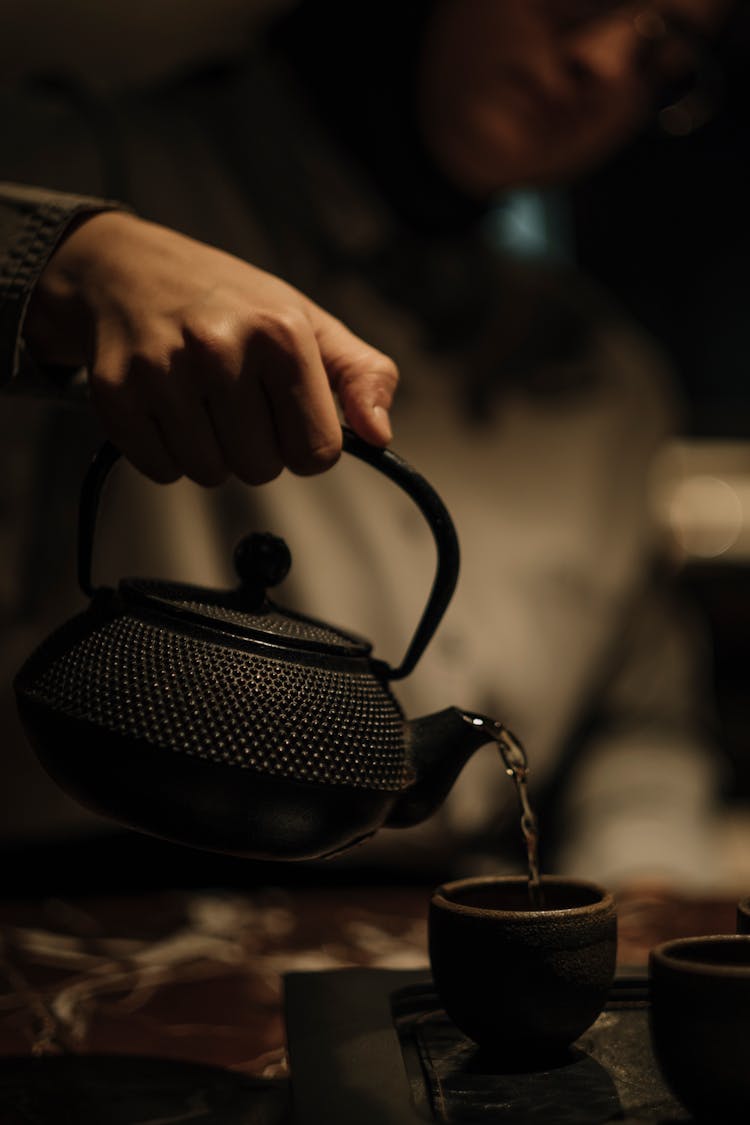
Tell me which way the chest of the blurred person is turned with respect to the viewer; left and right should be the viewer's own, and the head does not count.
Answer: facing the viewer and to the right of the viewer

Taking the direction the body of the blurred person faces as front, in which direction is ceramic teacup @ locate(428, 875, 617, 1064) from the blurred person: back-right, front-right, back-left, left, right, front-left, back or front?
front-right

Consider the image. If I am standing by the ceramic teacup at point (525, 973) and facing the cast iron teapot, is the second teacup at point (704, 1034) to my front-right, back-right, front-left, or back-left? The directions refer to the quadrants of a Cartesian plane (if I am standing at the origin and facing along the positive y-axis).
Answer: back-left

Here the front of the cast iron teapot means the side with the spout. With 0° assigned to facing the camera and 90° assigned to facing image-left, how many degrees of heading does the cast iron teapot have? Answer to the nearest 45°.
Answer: approximately 270°

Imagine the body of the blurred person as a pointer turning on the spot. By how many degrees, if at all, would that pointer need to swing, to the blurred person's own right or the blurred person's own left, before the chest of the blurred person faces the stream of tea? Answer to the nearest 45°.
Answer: approximately 45° to the blurred person's own right
